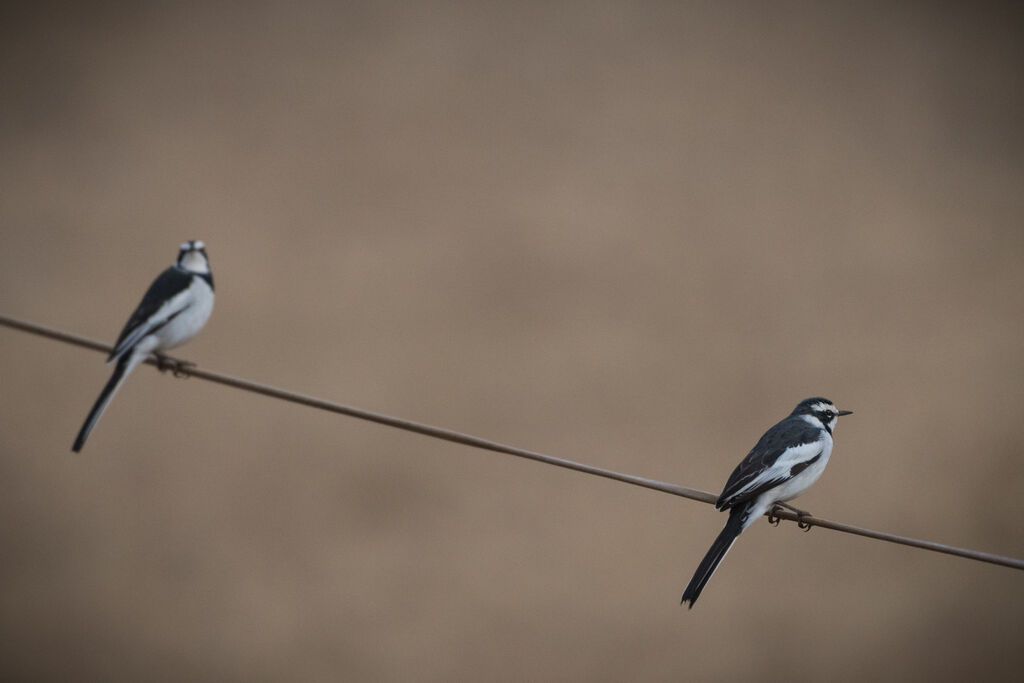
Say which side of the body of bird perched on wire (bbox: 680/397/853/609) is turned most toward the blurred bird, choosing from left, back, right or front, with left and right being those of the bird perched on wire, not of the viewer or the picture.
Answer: back

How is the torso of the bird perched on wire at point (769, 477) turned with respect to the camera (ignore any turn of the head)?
to the viewer's right
